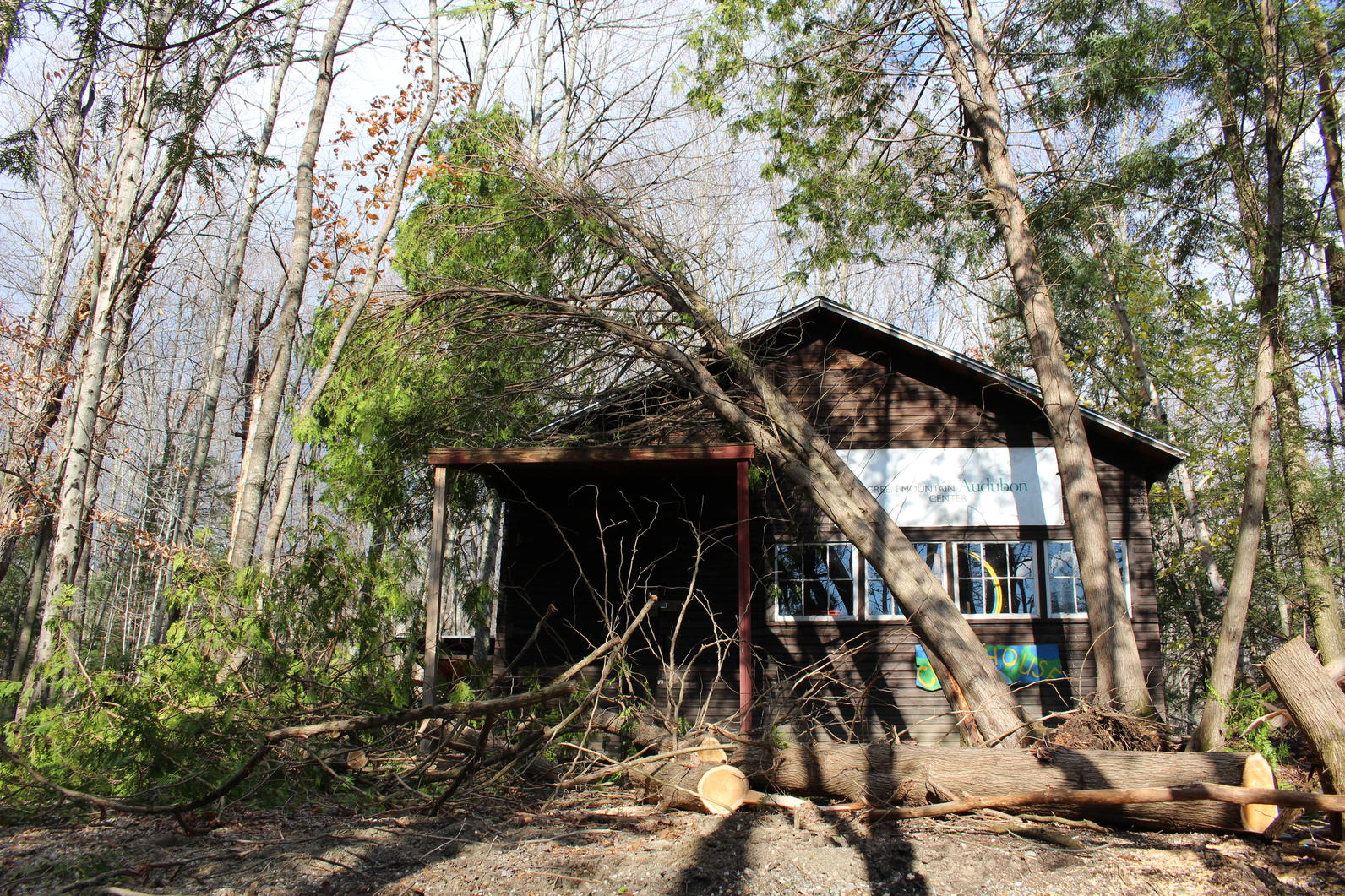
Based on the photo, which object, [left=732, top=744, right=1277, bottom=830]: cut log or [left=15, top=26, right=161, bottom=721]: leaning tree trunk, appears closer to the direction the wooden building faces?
the cut log

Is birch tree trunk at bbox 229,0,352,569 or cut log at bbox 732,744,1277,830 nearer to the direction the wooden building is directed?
the cut log

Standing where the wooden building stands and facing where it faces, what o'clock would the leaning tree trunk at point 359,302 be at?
The leaning tree trunk is roughly at 3 o'clock from the wooden building.

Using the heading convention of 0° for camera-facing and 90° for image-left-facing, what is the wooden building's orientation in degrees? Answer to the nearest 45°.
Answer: approximately 0°

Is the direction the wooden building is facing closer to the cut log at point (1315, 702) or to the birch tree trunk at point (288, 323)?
the cut log

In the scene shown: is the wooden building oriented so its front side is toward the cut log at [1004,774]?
yes

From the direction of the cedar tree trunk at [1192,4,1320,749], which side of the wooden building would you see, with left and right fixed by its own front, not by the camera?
left

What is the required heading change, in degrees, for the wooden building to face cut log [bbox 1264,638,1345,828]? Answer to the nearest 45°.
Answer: approximately 45° to its left

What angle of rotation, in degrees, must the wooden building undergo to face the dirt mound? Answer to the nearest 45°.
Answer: approximately 45° to its left

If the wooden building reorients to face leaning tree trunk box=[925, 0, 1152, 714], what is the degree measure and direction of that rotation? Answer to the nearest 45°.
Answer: approximately 45° to its left

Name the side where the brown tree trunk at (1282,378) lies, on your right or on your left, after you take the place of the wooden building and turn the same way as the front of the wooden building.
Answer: on your left

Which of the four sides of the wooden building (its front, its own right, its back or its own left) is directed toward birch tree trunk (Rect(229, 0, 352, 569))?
right

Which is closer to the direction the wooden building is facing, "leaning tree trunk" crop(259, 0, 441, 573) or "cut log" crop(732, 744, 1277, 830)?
the cut log
